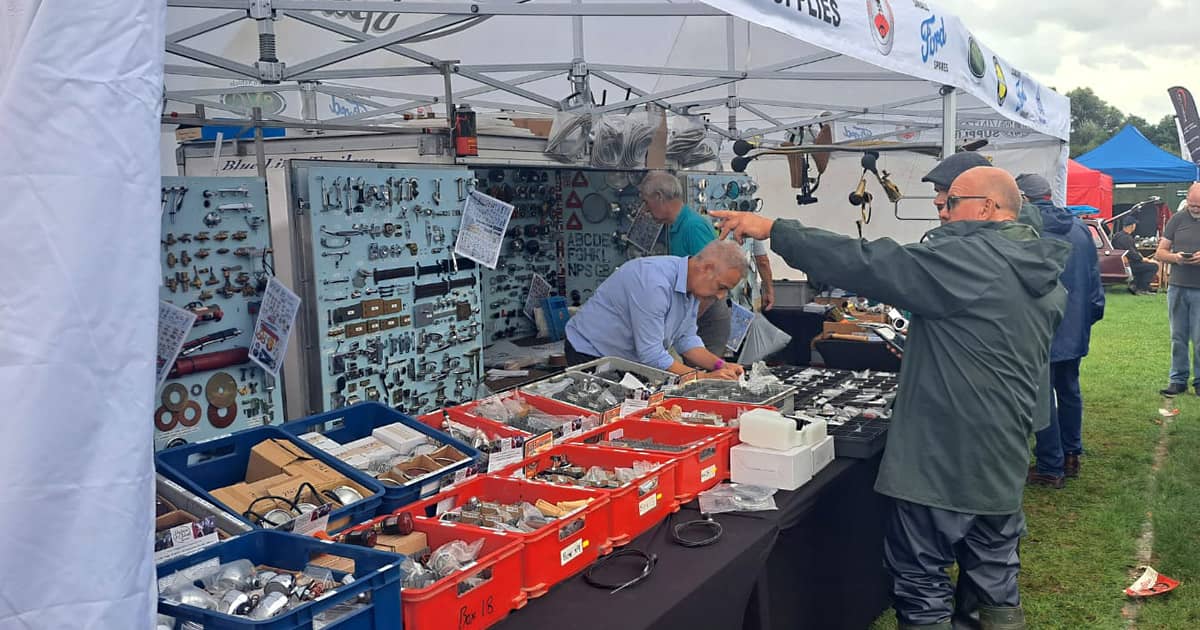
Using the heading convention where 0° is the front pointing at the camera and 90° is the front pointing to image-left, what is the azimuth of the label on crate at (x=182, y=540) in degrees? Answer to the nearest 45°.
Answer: approximately 315°

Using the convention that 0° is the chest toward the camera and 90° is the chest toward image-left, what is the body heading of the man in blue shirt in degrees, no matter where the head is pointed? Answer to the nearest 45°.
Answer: approximately 270°

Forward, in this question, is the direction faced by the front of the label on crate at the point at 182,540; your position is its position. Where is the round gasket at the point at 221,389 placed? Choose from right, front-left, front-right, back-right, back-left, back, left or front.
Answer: back-left

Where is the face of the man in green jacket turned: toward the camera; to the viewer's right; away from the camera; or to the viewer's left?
to the viewer's left

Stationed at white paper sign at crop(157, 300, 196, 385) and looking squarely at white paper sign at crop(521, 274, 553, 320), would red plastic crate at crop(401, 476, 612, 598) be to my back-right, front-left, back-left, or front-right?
back-right

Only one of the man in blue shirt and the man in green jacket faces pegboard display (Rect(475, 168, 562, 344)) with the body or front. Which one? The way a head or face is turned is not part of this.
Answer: the man in green jacket
